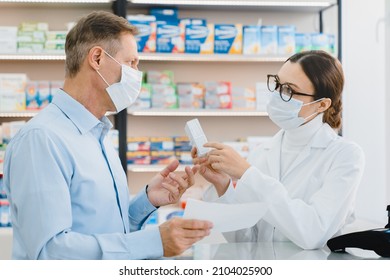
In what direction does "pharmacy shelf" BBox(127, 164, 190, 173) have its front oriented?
toward the camera

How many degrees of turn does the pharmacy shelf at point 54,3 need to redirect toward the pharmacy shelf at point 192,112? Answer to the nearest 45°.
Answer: approximately 45° to its left

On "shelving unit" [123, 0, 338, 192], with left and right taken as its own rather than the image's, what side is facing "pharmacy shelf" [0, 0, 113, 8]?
right

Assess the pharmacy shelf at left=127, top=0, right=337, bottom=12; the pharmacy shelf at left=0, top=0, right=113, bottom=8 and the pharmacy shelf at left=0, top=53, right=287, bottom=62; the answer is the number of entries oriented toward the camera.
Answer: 3

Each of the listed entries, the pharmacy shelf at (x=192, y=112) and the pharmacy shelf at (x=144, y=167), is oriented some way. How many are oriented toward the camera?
2

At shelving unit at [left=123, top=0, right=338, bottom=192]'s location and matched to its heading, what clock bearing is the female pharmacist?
The female pharmacist is roughly at 12 o'clock from the shelving unit.

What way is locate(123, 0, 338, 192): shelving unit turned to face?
toward the camera

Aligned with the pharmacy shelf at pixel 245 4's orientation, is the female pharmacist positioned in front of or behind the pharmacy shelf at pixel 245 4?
in front

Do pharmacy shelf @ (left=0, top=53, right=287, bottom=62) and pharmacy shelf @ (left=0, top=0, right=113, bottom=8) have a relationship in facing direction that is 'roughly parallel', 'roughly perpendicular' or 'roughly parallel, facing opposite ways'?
roughly parallel

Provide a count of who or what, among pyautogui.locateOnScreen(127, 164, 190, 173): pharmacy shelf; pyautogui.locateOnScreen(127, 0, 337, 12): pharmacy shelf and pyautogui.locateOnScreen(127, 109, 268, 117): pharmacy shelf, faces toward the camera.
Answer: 3

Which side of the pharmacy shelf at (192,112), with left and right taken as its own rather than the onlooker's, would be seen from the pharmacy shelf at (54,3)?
right
